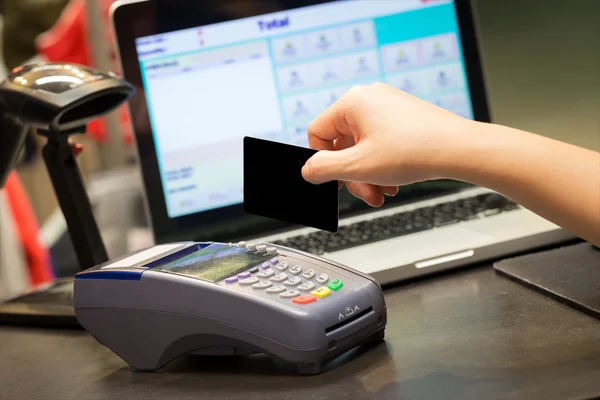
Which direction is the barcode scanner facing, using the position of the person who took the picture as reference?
facing the viewer and to the right of the viewer

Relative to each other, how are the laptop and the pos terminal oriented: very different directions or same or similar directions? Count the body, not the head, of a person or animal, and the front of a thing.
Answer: same or similar directions

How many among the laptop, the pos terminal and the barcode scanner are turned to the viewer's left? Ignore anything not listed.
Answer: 0

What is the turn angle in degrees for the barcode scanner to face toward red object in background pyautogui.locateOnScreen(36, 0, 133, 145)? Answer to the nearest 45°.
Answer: approximately 135° to its left

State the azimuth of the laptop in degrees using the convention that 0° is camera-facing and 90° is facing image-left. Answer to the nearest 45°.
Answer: approximately 315°

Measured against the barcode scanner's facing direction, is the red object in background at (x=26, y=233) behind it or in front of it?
behind

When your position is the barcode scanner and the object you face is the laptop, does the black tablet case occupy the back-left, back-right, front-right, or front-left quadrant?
front-right
